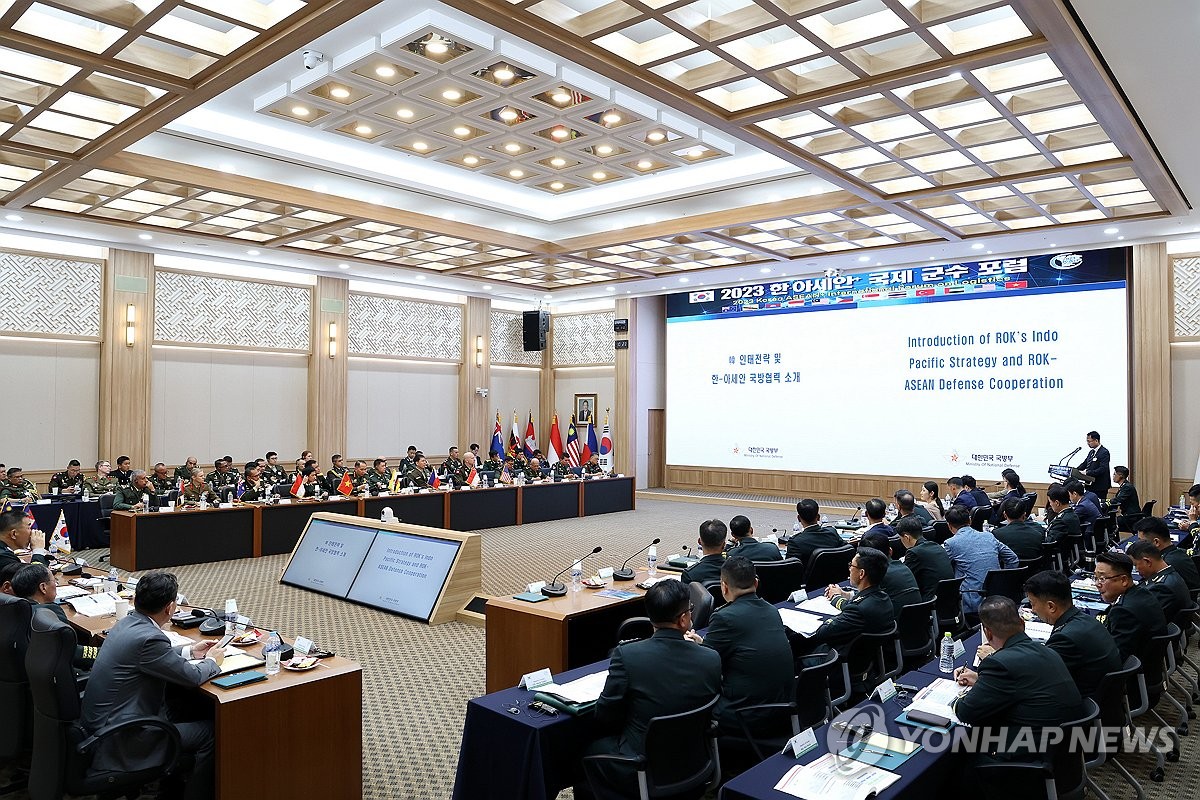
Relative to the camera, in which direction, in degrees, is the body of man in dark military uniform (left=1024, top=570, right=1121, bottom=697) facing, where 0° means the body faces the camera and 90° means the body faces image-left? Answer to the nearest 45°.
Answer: approximately 135°

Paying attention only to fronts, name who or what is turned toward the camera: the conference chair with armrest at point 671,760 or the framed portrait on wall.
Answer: the framed portrait on wall

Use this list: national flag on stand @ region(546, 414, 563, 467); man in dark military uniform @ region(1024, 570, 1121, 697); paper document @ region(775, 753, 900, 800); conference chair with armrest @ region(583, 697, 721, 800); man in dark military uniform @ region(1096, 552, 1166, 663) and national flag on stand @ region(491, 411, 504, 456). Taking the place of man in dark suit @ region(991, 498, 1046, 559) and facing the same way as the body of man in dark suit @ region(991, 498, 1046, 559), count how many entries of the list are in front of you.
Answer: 2

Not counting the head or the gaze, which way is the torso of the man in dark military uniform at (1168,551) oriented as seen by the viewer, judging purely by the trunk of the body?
to the viewer's left

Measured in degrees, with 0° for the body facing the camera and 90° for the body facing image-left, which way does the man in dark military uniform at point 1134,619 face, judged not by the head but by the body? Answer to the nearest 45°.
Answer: approximately 90°

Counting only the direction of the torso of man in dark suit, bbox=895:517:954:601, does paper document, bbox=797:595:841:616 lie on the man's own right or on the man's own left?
on the man's own left

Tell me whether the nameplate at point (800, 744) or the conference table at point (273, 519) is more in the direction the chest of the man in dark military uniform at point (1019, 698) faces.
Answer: the conference table

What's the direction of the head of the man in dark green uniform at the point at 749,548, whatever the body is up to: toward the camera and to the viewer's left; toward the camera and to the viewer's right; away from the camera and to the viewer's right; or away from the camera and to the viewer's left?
away from the camera and to the viewer's left

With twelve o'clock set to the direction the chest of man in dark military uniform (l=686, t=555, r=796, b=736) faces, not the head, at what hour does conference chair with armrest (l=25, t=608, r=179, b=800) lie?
The conference chair with armrest is roughly at 10 o'clock from the man in dark military uniform.

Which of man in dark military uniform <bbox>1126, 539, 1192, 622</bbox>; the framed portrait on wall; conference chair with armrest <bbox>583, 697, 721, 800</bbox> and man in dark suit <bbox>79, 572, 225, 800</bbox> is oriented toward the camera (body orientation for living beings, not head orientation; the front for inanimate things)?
the framed portrait on wall

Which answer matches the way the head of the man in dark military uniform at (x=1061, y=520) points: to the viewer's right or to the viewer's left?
to the viewer's left

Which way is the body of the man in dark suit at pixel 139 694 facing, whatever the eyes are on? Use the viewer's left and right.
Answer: facing away from the viewer and to the right of the viewer

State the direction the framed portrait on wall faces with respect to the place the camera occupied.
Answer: facing the viewer

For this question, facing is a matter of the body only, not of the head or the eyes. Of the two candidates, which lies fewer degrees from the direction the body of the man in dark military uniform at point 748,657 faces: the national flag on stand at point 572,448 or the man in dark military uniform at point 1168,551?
the national flag on stand

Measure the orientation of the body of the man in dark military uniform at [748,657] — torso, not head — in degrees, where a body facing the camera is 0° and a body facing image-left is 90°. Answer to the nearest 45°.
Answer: approximately 135°

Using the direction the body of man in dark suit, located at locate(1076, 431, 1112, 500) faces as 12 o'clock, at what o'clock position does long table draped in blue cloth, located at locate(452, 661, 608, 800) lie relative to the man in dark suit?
The long table draped in blue cloth is roughly at 11 o'clock from the man in dark suit.

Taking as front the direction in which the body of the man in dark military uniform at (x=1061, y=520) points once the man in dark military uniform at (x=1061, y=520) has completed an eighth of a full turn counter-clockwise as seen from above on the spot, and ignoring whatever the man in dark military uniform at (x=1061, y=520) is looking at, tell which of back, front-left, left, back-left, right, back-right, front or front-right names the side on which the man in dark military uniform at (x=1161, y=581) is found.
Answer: front-left

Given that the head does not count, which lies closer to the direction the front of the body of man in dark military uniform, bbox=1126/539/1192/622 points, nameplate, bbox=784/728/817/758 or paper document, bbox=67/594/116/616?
the paper document

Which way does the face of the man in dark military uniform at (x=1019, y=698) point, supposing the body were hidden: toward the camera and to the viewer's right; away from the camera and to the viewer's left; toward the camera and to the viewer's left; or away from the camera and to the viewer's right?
away from the camera and to the viewer's left

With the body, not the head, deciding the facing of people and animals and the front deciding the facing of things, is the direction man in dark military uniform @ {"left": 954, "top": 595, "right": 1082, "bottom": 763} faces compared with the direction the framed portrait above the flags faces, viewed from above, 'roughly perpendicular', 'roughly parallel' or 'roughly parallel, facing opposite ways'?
roughly parallel, facing opposite ways
